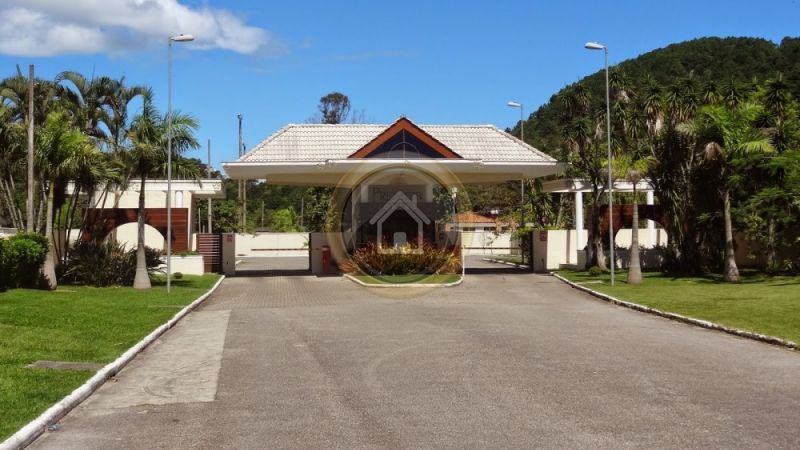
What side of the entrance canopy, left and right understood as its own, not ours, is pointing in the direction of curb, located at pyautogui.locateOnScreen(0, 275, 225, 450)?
front

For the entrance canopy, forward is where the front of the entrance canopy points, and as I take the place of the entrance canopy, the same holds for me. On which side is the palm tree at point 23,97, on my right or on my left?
on my right

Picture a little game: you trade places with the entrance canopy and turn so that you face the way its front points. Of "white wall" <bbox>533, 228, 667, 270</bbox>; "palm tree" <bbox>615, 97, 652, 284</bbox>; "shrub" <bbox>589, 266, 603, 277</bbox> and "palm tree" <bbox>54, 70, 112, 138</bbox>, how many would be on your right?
1

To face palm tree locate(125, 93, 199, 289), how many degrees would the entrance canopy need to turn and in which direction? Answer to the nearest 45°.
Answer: approximately 45° to its right

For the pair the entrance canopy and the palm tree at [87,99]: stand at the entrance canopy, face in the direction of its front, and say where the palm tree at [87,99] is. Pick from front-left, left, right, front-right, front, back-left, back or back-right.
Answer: right

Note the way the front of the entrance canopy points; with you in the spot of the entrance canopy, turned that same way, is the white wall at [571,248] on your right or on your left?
on your left

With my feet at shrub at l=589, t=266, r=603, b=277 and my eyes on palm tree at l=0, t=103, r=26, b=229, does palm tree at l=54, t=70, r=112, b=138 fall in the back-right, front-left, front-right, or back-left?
front-right

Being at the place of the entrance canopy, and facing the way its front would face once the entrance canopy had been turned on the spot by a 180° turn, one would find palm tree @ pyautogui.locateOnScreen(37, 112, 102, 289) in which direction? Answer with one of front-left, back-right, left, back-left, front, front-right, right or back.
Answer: back-left

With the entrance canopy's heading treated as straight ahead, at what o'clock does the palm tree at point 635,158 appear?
The palm tree is roughly at 10 o'clock from the entrance canopy.

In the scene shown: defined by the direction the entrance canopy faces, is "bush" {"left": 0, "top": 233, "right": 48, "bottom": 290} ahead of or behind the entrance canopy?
ahead

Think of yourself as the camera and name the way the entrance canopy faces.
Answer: facing the viewer
